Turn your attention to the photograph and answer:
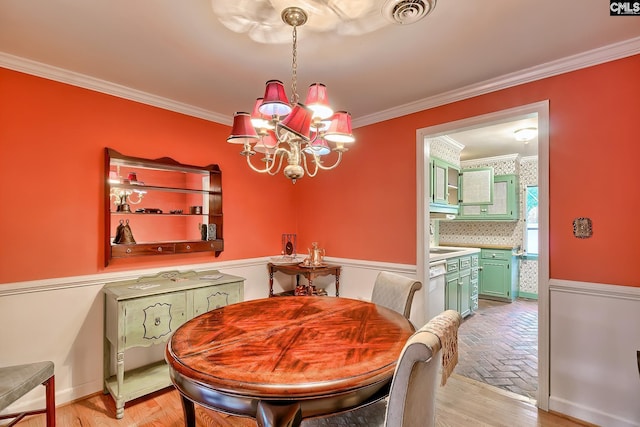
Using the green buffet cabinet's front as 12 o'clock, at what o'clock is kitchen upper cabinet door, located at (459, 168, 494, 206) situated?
The kitchen upper cabinet door is roughly at 10 o'clock from the green buffet cabinet.

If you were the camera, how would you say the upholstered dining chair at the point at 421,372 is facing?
facing away from the viewer and to the left of the viewer

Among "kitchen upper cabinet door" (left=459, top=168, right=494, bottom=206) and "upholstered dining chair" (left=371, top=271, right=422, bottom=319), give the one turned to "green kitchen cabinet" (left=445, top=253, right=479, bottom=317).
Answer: the kitchen upper cabinet door

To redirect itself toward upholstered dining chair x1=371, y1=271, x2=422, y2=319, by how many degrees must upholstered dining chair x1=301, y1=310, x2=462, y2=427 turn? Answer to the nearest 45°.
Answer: approximately 45° to its right

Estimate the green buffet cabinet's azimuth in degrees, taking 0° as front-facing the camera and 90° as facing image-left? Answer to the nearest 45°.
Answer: approximately 315°

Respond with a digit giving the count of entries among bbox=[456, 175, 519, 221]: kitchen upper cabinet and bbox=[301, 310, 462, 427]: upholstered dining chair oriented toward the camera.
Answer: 1

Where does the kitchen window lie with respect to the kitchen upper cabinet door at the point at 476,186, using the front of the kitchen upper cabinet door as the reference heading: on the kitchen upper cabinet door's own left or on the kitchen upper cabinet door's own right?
on the kitchen upper cabinet door's own left

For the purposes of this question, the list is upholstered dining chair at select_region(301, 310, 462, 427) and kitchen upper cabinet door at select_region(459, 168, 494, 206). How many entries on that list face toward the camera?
1
